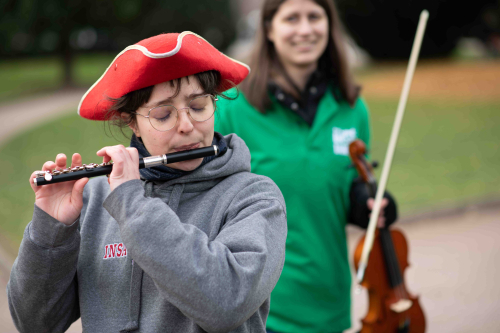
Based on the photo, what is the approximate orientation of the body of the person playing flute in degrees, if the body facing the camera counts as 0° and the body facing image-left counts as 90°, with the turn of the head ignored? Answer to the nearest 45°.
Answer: approximately 0°

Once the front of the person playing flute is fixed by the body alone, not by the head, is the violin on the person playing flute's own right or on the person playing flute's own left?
on the person playing flute's own left

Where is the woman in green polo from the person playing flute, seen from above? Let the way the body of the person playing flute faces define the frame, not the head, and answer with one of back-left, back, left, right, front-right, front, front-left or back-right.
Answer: back-left
